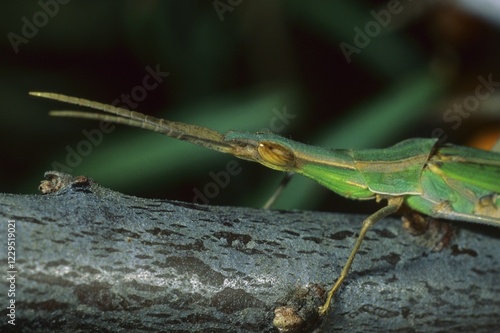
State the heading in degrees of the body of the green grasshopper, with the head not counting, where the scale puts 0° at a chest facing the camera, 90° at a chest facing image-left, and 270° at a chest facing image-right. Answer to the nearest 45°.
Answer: approximately 90°
